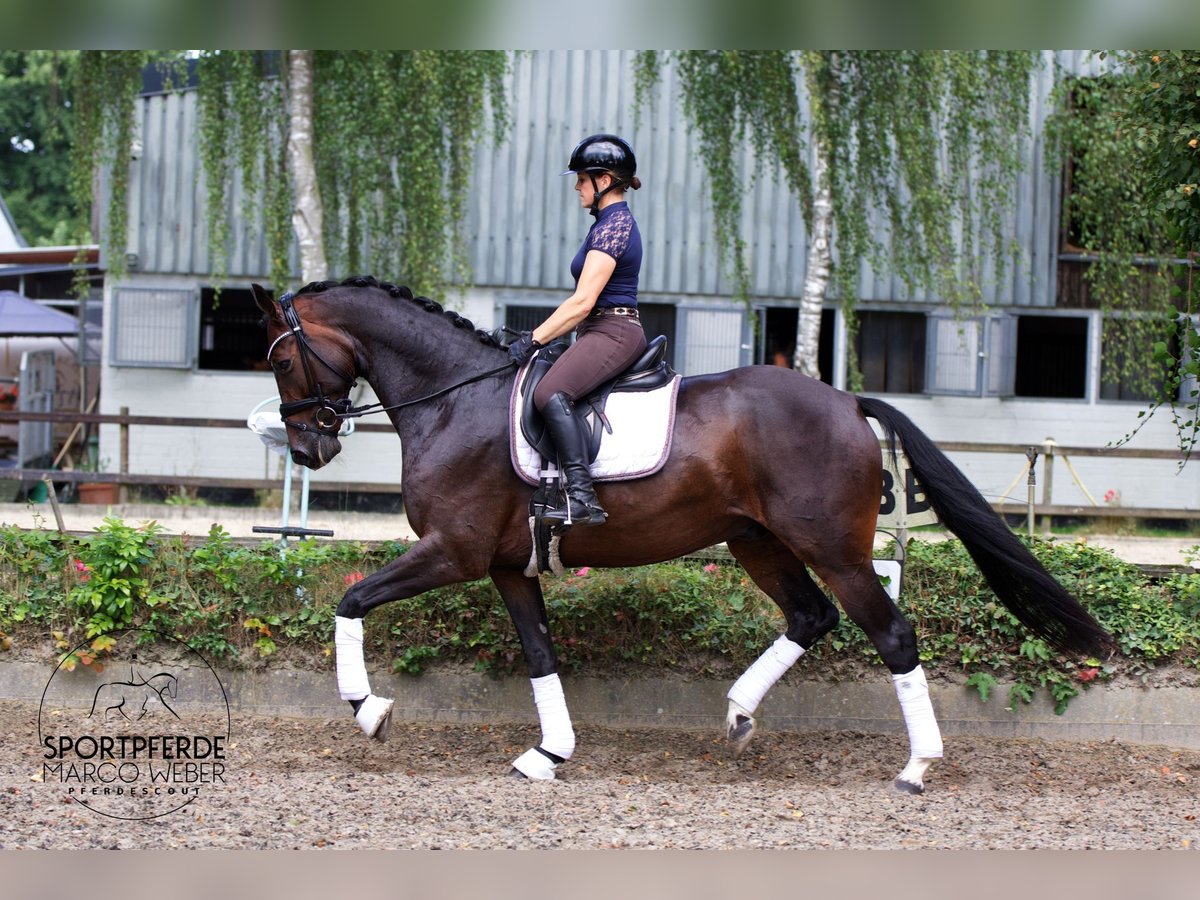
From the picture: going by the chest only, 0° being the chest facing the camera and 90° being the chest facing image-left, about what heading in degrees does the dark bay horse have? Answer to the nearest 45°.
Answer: approximately 90°

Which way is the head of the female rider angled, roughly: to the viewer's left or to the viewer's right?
to the viewer's left

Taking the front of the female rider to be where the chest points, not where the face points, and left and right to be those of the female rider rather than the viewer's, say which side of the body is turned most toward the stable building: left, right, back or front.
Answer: right

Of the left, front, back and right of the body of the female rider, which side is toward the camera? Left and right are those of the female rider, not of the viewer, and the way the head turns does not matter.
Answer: left

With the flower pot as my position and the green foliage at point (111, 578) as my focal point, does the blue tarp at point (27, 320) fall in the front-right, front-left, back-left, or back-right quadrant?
back-right
